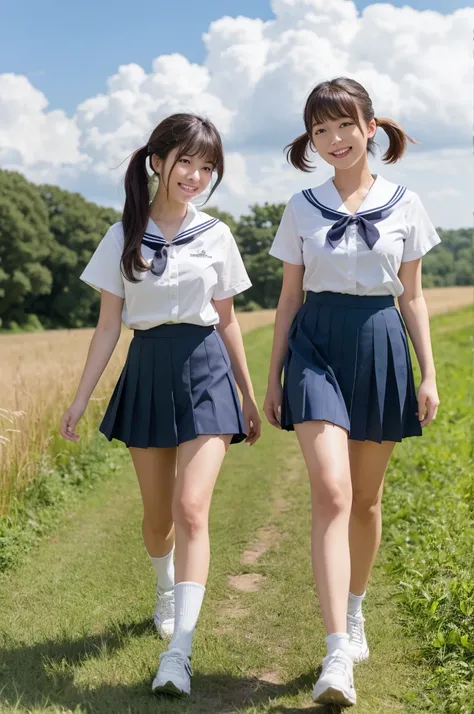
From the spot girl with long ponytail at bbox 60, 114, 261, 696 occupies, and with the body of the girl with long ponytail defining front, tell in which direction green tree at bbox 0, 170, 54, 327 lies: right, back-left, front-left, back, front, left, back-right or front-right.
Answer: back

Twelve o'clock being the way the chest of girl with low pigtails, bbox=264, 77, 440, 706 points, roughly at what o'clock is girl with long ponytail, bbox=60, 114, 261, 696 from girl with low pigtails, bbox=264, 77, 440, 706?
girl with long ponytail, bbox=60, 114, 261, 696 is roughly at 3 o'clock from girl with low pigtails, bbox=264, 77, 440, 706.

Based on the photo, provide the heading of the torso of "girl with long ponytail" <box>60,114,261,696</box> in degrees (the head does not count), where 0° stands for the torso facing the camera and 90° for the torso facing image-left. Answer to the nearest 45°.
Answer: approximately 0°

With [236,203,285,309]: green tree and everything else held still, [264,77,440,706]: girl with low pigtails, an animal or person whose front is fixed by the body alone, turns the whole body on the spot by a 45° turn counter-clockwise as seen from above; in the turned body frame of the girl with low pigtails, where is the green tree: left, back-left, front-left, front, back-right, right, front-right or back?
back-left

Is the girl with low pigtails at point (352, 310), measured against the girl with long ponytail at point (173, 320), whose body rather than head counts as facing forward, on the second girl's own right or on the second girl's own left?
on the second girl's own left

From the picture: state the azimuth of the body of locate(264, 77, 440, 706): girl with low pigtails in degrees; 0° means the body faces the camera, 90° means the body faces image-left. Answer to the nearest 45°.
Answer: approximately 0°

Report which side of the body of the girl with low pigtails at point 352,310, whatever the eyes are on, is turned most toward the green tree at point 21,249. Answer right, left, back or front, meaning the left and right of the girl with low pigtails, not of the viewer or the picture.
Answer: back

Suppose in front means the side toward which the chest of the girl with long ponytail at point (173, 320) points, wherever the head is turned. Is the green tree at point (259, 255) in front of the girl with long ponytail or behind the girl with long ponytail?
behind

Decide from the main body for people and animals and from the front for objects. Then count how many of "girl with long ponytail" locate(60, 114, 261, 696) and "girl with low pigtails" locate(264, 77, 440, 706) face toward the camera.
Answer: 2

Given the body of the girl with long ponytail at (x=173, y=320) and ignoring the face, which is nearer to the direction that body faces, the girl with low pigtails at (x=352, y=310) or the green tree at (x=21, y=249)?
the girl with low pigtails
